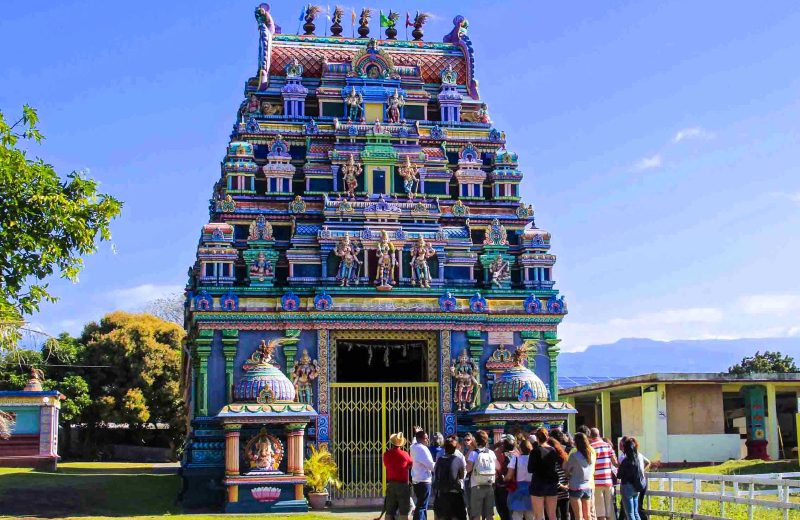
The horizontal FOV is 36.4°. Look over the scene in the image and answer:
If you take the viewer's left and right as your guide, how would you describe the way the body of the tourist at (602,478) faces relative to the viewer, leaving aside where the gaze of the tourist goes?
facing away from the viewer and to the left of the viewer

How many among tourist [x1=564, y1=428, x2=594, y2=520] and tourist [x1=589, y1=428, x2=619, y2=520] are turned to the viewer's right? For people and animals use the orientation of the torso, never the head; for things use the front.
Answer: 0

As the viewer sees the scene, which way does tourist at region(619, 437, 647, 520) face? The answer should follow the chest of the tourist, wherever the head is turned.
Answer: away from the camera

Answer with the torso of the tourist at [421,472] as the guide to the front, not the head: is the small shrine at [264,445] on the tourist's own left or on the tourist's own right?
on the tourist's own left

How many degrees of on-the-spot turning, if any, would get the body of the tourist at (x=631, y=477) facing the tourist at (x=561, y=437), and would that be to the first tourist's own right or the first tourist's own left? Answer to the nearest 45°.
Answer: approximately 90° to the first tourist's own left

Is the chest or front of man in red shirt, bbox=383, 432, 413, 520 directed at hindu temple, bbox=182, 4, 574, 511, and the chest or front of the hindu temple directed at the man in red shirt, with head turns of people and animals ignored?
yes

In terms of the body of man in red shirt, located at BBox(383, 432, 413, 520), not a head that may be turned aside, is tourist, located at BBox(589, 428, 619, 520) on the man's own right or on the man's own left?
on the man's own right

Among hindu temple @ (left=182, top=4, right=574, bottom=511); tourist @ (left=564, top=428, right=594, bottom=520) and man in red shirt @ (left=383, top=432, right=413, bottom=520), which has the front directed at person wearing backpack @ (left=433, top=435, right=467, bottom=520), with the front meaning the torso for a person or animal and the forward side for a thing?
the hindu temple

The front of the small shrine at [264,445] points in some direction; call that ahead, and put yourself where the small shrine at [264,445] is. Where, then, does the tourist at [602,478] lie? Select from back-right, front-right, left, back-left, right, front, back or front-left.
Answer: front-left

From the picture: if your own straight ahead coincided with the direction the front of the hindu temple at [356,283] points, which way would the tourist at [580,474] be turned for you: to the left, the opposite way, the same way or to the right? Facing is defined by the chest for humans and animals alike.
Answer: the opposite way

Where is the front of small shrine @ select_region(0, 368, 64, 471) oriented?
toward the camera

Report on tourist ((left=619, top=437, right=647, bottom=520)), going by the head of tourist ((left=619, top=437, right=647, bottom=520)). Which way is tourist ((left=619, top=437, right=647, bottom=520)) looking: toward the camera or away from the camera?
away from the camera

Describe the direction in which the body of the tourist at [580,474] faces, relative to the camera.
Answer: away from the camera

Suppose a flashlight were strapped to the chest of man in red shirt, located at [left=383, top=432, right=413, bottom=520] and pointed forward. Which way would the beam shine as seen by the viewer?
away from the camera
